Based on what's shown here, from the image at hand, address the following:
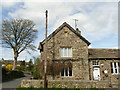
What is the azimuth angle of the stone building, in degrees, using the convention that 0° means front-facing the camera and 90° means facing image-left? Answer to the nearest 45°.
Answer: approximately 0°

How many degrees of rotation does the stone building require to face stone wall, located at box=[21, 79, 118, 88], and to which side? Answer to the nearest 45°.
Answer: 0° — it already faces it
